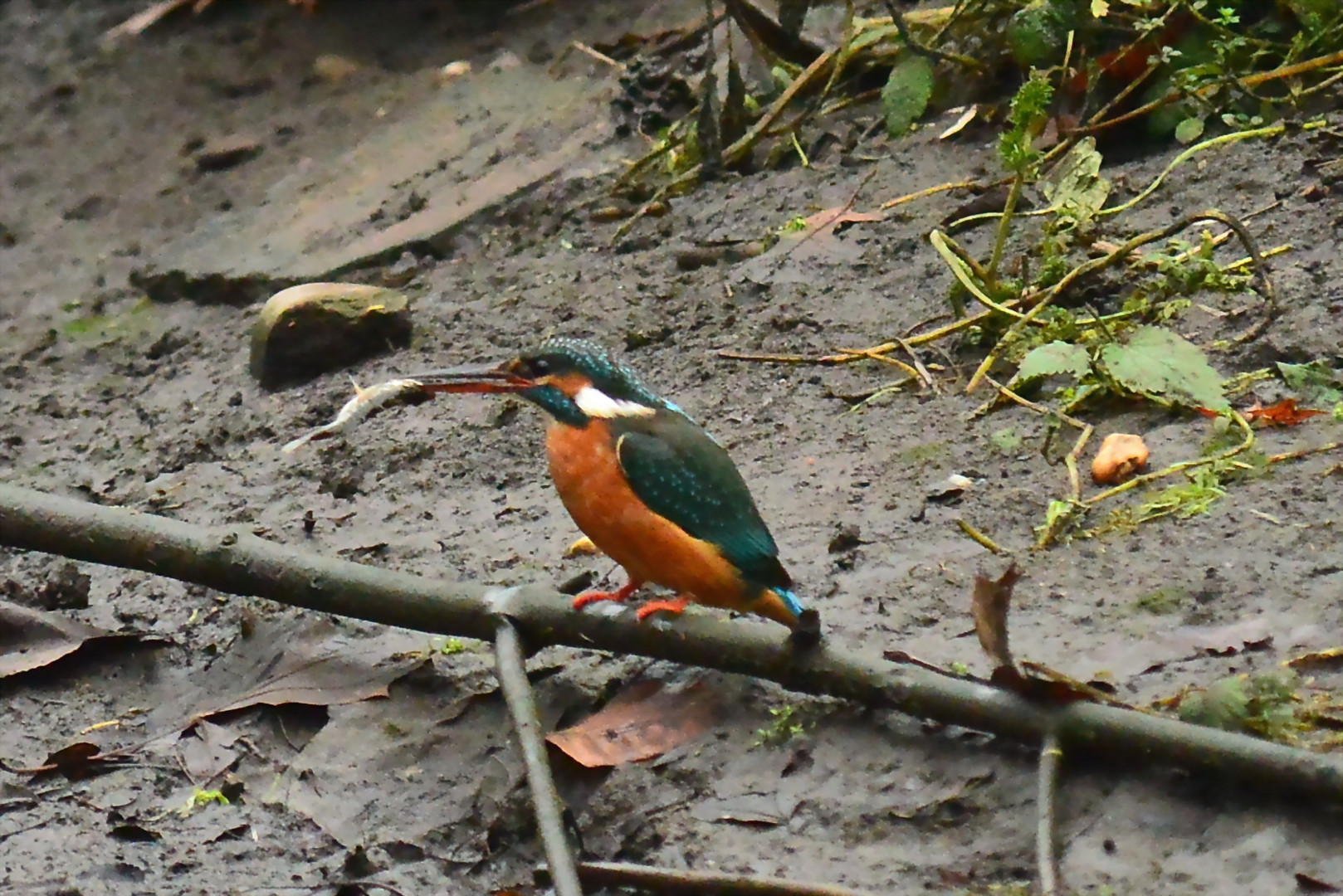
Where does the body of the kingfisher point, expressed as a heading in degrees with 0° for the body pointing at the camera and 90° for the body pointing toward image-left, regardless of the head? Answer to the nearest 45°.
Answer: approximately 90°

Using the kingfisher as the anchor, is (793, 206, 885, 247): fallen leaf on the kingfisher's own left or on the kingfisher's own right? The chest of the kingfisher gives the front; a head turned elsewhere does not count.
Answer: on the kingfisher's own right

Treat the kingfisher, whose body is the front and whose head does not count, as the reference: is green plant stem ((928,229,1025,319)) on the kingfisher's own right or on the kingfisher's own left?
on the kingfisher's own right

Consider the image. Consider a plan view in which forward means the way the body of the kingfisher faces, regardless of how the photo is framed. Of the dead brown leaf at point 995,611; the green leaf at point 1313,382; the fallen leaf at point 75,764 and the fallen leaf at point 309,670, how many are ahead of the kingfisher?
2

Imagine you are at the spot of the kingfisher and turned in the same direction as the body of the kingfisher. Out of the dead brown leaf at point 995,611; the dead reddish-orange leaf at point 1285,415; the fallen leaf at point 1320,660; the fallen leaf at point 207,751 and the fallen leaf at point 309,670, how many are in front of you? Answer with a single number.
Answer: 2

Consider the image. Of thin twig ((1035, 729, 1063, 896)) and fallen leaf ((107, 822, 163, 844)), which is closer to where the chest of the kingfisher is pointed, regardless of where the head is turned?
the fallen leaf

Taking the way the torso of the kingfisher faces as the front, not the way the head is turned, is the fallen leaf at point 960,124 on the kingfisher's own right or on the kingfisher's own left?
on the kingfisher's own right

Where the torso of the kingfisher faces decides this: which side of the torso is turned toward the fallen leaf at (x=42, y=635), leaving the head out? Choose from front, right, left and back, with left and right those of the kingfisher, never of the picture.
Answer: front

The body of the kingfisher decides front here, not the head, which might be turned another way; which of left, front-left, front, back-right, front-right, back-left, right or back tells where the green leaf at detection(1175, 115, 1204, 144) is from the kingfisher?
back-right

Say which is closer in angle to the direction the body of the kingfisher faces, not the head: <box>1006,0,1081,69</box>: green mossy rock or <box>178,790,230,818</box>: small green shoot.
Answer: the small green shoot

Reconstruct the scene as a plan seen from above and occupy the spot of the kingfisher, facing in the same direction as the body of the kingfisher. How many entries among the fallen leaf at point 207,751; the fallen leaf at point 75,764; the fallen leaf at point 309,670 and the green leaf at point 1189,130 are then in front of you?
3
